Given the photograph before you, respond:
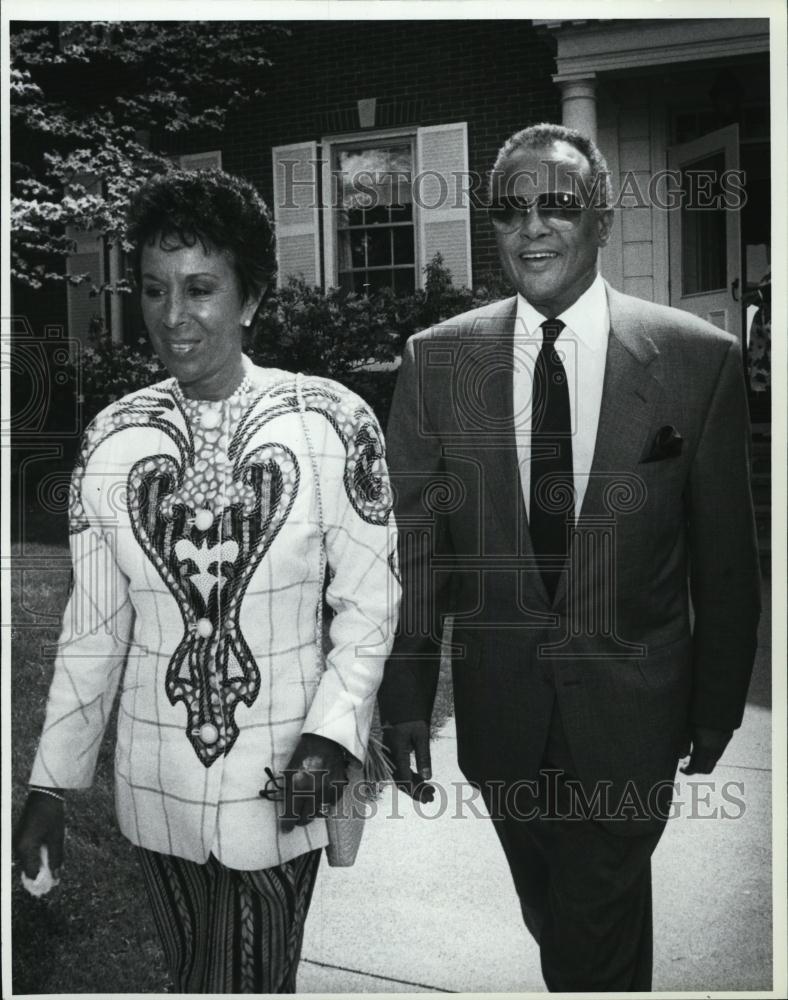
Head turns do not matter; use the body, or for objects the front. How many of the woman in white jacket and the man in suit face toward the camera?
2

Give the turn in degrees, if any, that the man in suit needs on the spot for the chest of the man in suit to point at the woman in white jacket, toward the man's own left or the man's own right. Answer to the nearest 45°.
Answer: approximately 45° to the man's own right

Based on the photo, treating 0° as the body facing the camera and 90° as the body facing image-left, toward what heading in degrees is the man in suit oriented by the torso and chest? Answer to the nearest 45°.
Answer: approximately 0°

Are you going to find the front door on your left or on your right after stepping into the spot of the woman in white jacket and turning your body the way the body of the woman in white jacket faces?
on your left
